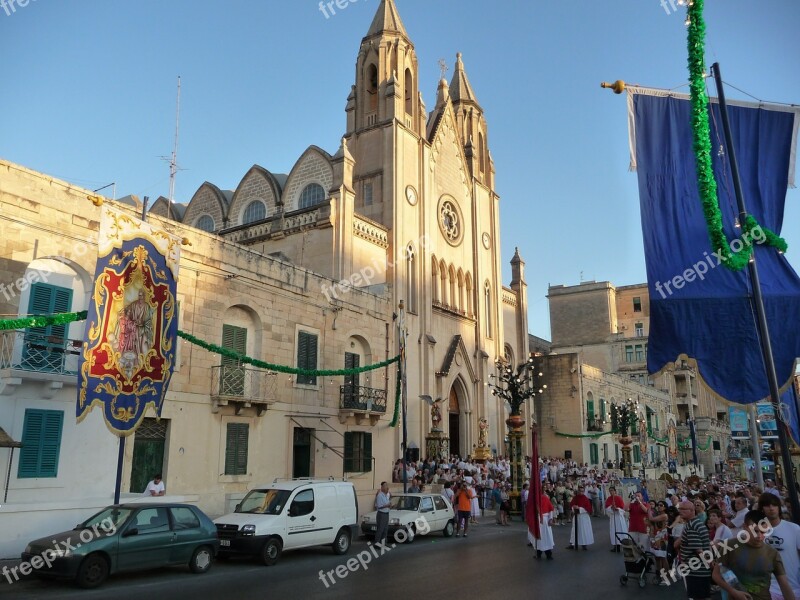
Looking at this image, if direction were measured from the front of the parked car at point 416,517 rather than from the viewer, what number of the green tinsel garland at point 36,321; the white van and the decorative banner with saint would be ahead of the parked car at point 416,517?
3

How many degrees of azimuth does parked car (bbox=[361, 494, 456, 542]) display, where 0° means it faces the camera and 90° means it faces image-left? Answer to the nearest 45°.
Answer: approximately 45°

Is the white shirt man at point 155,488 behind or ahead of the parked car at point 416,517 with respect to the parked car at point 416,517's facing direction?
ahead

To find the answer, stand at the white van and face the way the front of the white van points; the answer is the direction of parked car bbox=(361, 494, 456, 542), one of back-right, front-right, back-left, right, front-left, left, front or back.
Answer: back

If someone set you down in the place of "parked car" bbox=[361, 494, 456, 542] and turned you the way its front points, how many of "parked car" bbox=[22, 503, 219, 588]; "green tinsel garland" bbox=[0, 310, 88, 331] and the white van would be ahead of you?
3

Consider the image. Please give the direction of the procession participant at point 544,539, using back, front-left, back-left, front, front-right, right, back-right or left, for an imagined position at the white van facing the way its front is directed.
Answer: back-left

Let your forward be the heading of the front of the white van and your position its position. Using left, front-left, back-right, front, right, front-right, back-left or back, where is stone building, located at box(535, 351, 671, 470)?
back

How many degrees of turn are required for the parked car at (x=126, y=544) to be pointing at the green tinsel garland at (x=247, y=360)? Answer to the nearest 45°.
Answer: approximately 180°

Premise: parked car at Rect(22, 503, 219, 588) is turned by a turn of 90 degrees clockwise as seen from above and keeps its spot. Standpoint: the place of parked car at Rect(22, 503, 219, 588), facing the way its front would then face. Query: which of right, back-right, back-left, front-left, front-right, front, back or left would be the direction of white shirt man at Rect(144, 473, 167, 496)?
front-right

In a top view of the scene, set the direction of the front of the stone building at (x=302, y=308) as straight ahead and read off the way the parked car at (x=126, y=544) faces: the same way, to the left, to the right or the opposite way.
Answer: to the right

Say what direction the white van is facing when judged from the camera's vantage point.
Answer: facing the viewer and to the left of the viewer

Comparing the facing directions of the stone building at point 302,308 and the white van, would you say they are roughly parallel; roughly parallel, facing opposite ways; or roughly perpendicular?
roughly perpendicular

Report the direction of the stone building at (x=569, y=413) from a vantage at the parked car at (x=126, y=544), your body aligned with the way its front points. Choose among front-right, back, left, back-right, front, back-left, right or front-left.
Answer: back

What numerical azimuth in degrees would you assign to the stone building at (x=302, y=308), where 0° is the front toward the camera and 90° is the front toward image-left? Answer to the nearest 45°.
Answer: approximately 315°
